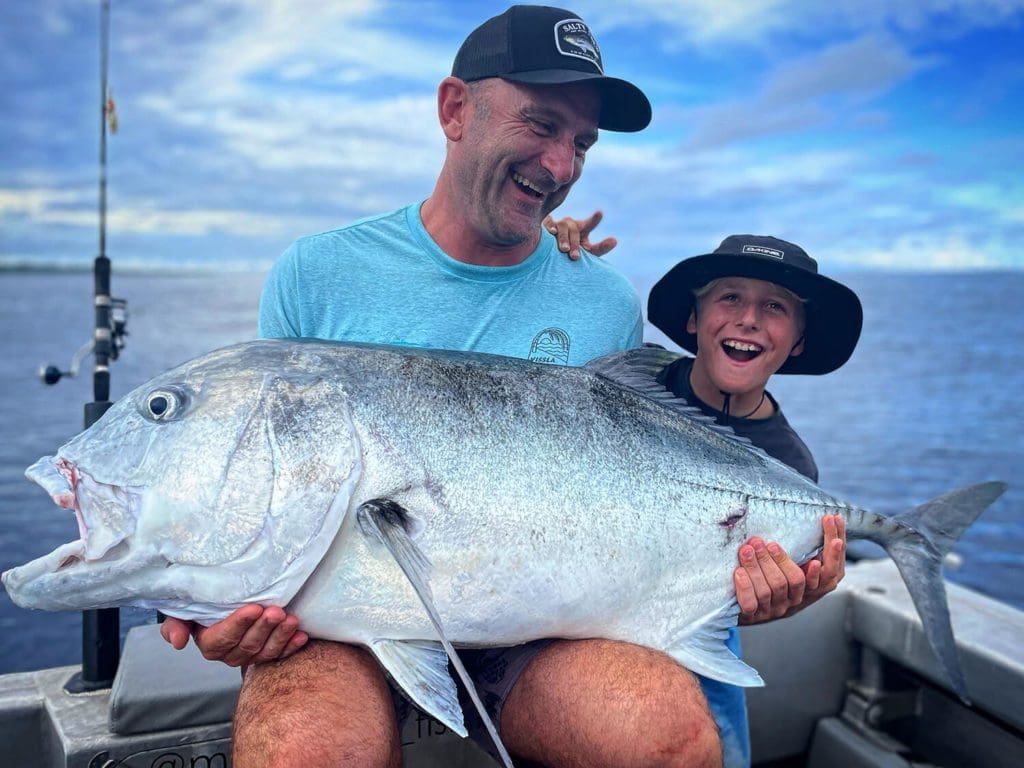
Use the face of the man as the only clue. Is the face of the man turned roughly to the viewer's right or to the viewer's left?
to the viewer's right

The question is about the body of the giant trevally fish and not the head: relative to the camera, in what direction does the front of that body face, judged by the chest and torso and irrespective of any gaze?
to the viewer's left

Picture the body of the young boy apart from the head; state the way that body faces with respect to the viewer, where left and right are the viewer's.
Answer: facing the viewer

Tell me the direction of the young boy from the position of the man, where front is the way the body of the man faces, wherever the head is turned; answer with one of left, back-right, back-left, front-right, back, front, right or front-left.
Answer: left

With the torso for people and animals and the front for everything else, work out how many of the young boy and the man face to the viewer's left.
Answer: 0

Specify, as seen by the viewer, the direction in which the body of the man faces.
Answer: toward the camera

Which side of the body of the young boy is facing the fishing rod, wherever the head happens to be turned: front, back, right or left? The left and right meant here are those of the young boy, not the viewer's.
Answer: right
